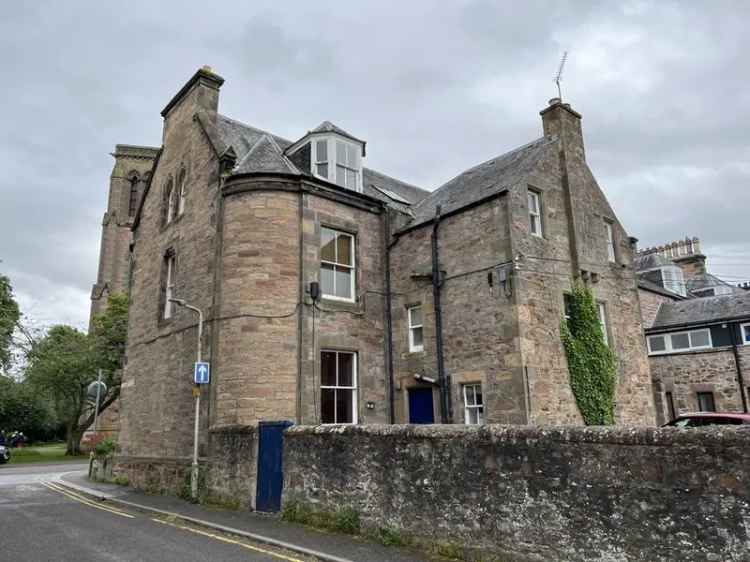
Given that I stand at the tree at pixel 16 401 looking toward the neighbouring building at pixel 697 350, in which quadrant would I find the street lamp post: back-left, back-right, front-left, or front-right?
front-right

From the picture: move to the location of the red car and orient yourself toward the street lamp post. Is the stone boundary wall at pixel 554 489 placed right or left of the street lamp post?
left
